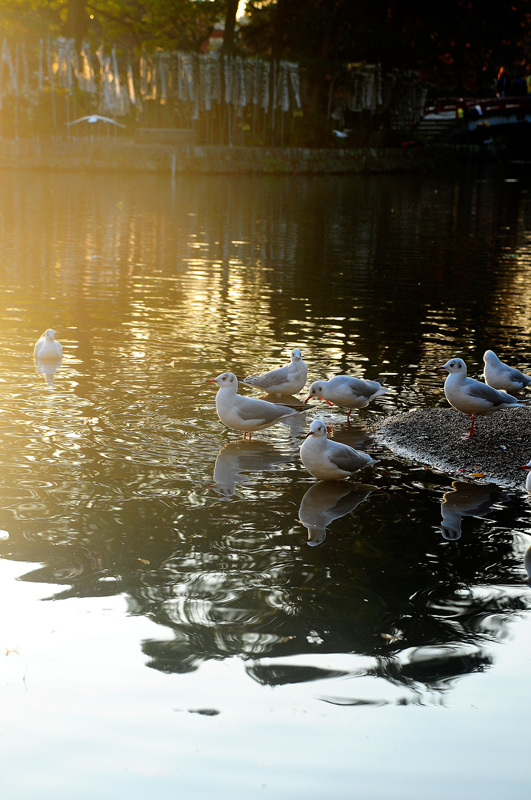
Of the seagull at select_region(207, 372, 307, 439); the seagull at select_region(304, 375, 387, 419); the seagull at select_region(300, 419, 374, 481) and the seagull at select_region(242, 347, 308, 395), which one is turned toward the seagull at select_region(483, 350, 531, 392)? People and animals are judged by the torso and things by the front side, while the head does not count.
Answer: the seagull at select_region(242, 347, 308, 395)

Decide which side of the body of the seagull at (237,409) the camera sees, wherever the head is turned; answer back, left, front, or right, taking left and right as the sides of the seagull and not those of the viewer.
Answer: left

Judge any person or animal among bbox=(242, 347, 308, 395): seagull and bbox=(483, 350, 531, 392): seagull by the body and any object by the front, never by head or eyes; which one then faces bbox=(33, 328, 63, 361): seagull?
bbox=(483, 350, 531, 392): seagull

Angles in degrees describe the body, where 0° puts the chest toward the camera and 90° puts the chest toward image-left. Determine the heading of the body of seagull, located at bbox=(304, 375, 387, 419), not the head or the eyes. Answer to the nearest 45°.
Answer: approximately 90°

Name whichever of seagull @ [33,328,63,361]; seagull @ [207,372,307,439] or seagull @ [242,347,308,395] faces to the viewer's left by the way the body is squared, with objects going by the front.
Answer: seagull @ [207,372,307,439]

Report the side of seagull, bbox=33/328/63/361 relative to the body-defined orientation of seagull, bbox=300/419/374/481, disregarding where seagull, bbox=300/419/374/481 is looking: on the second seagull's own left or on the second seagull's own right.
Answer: on the second seagull's own right

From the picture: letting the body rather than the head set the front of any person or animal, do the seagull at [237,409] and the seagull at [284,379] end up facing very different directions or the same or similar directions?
very different directions

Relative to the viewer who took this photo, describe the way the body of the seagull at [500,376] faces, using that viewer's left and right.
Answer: facing to the left of the viewer

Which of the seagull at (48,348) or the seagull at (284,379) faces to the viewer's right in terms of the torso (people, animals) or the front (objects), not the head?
the seagull at (284,379)

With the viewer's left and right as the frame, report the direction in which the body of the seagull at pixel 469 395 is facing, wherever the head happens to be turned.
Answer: facing to the left of the viewer

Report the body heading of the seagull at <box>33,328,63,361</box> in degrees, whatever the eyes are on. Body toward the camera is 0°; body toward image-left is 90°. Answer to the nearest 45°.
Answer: approximately 0°

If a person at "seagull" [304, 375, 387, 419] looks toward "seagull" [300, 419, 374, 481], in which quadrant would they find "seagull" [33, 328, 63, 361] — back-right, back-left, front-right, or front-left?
back-right

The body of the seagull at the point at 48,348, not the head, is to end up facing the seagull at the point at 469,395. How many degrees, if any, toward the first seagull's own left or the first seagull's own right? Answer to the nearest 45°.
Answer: approximately 45° to the first seagull's own left

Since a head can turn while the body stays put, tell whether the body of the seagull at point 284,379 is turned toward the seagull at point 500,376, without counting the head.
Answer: yes
